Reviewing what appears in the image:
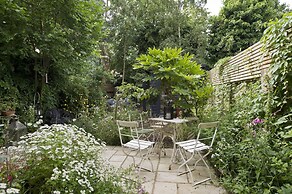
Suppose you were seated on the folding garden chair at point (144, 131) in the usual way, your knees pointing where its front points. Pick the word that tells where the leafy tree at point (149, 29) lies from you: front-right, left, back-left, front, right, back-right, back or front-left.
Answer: back-left

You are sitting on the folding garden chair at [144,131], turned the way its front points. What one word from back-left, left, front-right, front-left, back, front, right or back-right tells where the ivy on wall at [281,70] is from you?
front

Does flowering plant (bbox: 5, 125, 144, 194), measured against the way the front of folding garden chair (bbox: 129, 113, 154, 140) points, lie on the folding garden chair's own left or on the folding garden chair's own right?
on the folding garden chair's own right

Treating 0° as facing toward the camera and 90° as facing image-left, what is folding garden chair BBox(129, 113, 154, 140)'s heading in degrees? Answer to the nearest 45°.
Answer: approximately 315°

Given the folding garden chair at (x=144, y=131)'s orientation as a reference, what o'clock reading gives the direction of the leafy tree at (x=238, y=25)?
The leafy tree is roughly at 9 o'clock from the folding garden chair.

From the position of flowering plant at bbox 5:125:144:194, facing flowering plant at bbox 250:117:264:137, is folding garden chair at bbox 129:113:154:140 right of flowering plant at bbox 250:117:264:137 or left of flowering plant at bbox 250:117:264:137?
left

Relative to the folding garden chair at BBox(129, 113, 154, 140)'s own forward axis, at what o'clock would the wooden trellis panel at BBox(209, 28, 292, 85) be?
The wooden trellis panel is roughly at 11 o'clock from the folding garden chair.

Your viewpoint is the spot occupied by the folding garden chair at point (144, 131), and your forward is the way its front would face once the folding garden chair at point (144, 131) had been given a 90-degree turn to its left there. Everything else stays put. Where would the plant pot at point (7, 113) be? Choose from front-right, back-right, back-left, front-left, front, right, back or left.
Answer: back-left

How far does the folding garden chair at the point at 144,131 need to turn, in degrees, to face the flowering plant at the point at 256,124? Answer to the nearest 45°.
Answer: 0° — it already faces it

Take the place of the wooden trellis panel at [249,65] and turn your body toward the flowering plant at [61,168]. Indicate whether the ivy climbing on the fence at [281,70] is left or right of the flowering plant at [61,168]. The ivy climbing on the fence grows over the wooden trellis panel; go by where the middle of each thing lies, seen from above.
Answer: left

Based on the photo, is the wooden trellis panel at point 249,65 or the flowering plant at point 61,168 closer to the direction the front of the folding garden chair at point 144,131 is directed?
the wooden trellis panel
